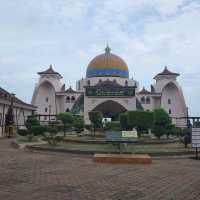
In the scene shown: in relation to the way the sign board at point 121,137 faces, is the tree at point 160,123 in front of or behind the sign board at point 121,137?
behind

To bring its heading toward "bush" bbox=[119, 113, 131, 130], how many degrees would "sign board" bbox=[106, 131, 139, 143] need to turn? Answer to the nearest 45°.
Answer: approximately 180°

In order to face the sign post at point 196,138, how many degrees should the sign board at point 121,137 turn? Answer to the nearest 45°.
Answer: approximately 90° to its left

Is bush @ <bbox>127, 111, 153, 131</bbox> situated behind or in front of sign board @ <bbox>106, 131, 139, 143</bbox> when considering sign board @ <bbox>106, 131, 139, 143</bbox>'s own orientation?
behind

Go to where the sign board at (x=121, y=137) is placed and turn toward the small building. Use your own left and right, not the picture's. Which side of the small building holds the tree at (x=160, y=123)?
right

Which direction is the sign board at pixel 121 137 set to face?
toward the camera

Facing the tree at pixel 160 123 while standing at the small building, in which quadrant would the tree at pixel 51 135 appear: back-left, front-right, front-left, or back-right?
front-right

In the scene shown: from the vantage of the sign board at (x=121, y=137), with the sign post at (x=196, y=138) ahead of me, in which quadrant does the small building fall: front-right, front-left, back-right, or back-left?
back-left

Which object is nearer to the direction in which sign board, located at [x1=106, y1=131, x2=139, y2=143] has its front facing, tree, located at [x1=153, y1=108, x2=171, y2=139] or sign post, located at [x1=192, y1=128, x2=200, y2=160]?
the sign post
